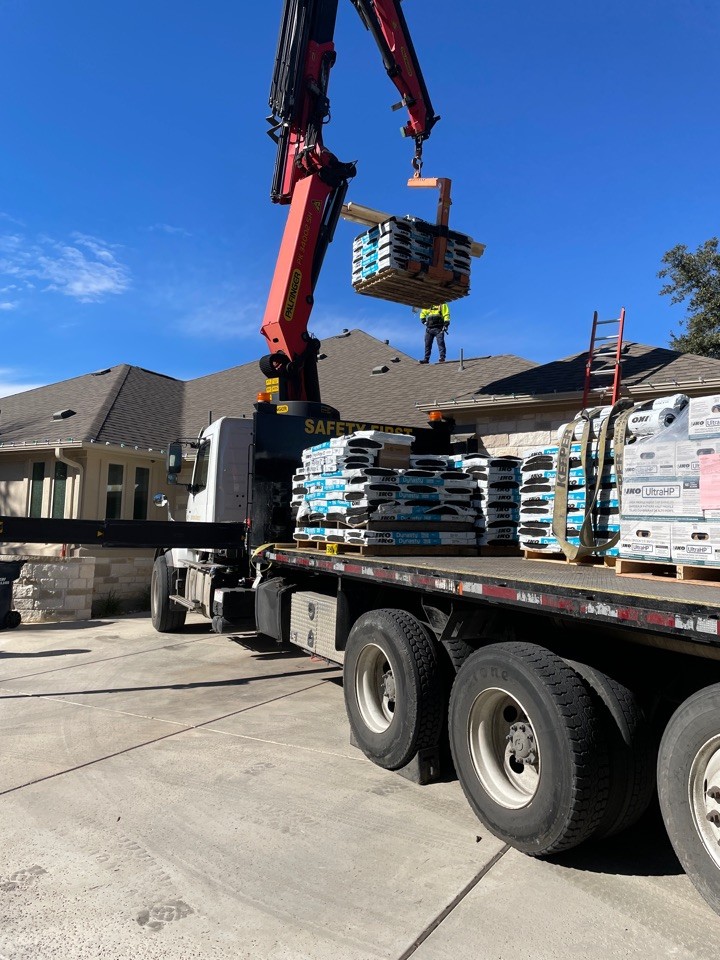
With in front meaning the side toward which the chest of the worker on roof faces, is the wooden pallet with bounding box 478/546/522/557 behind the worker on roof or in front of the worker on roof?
in front

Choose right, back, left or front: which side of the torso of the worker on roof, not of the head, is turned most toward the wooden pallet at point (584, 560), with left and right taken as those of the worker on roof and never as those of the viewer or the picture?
front

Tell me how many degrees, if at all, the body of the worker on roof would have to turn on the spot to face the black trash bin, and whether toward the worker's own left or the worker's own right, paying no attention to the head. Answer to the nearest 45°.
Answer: approximately 45° to the worker's own right

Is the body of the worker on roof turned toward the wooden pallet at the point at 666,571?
yes

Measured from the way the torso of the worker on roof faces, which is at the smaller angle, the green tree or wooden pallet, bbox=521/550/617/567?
the wooden pallet

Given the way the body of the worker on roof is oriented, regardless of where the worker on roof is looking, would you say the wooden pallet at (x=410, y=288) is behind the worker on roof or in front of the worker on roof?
in front

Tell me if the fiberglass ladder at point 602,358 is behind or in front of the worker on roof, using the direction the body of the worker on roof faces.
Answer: in front

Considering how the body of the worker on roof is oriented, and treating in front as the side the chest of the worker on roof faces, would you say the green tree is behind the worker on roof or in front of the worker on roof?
behind

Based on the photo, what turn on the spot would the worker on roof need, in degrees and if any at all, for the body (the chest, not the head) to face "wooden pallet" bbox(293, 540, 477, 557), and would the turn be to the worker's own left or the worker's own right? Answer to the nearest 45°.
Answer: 0° — they already face it

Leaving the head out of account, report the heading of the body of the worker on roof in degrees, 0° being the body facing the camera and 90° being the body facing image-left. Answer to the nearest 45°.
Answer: approximately 0°
